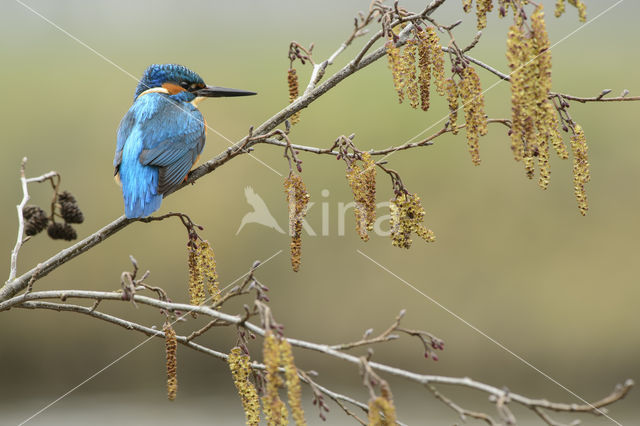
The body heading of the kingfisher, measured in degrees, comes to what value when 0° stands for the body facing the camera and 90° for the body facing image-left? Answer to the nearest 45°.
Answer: approximately 225°

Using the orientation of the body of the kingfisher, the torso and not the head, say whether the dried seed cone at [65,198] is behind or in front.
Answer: behind
